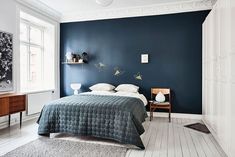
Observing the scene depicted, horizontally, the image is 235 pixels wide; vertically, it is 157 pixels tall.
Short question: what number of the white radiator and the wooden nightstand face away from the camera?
0

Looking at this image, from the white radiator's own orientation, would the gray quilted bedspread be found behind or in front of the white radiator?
in front

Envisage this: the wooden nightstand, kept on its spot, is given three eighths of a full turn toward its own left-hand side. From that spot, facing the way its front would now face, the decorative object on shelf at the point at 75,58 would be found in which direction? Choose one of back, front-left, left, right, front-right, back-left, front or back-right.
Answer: back-left

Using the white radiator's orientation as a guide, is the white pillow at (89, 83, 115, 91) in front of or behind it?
in front

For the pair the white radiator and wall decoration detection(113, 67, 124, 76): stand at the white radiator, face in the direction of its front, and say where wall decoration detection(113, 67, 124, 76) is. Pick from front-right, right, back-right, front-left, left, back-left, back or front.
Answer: front-left

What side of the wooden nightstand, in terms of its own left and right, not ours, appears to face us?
front

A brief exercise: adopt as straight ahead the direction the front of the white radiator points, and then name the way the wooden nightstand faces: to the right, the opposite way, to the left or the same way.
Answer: to the right

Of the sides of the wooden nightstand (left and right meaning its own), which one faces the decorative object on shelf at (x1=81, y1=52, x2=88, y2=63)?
right

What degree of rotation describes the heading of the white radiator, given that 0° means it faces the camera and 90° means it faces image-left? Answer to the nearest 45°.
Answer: approximately 315°
